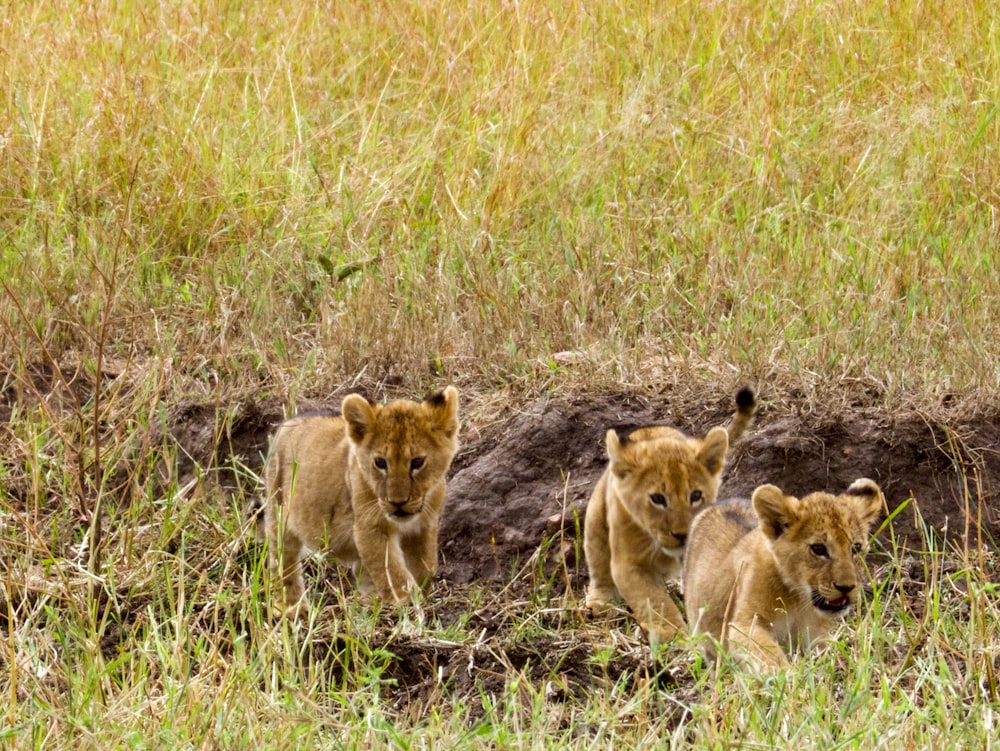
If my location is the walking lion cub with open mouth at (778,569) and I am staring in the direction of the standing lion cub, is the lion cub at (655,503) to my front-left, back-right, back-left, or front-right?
front-right

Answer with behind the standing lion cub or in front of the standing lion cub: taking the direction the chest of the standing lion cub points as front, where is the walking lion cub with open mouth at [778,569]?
in front

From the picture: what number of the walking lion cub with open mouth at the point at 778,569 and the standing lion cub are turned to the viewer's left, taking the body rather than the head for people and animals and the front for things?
0

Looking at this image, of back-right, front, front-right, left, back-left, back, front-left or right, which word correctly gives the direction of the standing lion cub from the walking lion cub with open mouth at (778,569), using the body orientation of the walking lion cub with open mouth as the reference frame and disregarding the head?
back-right

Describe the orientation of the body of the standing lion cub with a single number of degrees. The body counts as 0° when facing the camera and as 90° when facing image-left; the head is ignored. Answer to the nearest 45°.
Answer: approximately 315°

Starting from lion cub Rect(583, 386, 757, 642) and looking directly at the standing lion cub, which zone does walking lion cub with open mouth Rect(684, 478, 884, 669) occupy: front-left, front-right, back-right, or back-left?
back-left

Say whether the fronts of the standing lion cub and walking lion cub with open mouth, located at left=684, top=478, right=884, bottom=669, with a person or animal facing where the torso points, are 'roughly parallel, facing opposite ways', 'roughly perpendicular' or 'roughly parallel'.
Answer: roughly parallel

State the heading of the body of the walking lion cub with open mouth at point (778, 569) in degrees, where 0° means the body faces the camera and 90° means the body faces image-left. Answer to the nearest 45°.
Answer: approximately 315°

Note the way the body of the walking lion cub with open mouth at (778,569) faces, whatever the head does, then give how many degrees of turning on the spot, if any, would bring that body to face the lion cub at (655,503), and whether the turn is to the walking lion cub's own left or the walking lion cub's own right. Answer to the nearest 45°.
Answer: approximately 180°

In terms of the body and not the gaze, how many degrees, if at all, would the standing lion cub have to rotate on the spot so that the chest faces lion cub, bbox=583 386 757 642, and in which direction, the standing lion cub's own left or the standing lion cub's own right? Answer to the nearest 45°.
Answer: approximately 45° to the standing lion cub's own left
